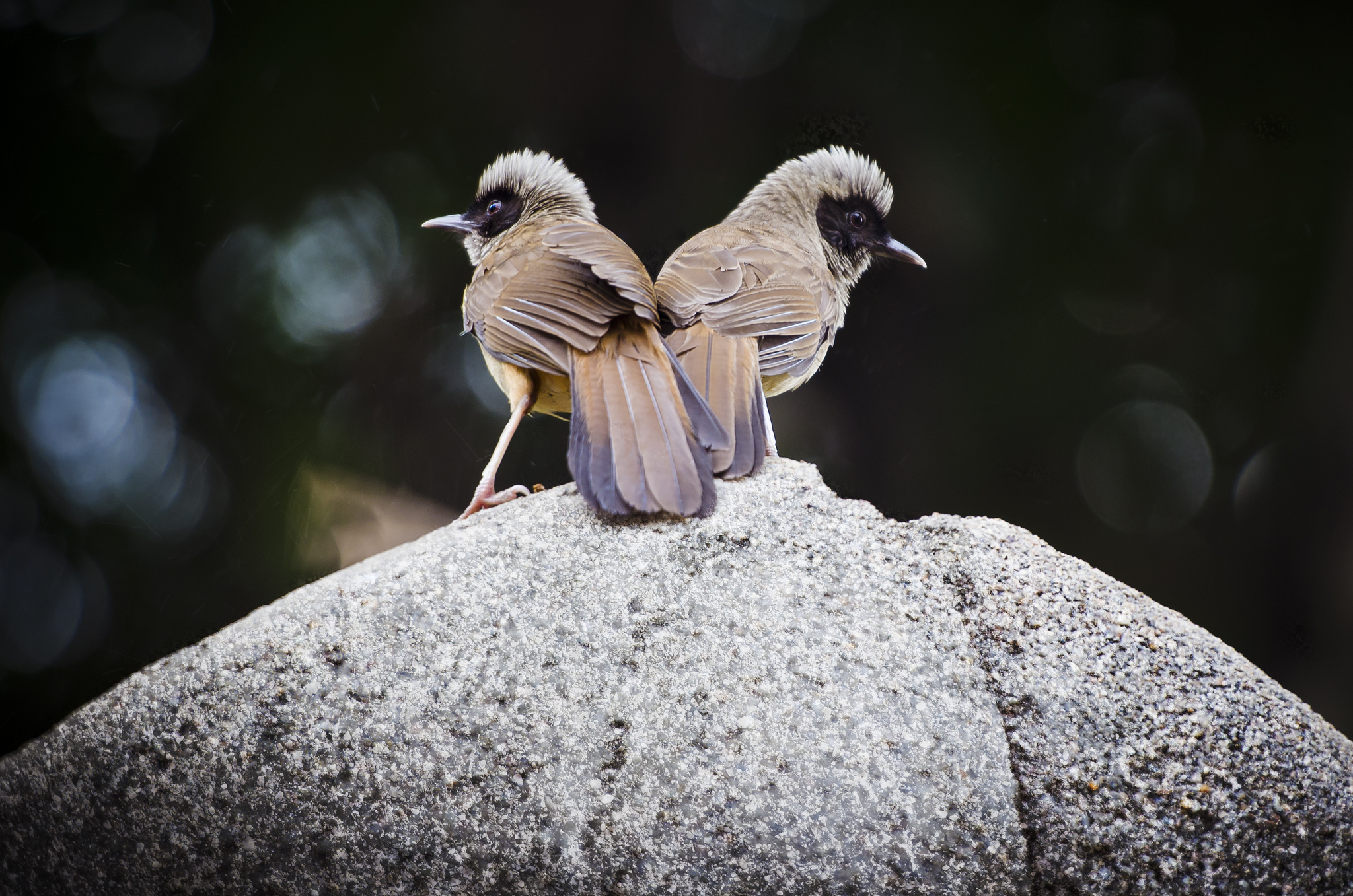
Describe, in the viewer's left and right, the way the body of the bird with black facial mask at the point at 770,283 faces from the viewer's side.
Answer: facing away from the viewer and to the right of the viewer

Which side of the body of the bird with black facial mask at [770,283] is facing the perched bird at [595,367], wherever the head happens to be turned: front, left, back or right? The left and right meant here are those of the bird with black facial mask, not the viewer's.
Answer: back

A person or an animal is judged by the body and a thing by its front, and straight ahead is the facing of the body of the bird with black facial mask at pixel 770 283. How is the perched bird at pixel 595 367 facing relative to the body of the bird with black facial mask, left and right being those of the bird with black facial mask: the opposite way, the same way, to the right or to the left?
to the left

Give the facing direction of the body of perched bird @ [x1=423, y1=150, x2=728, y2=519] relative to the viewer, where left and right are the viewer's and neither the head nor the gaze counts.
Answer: facing away from the viewer and to the left of the viewer
